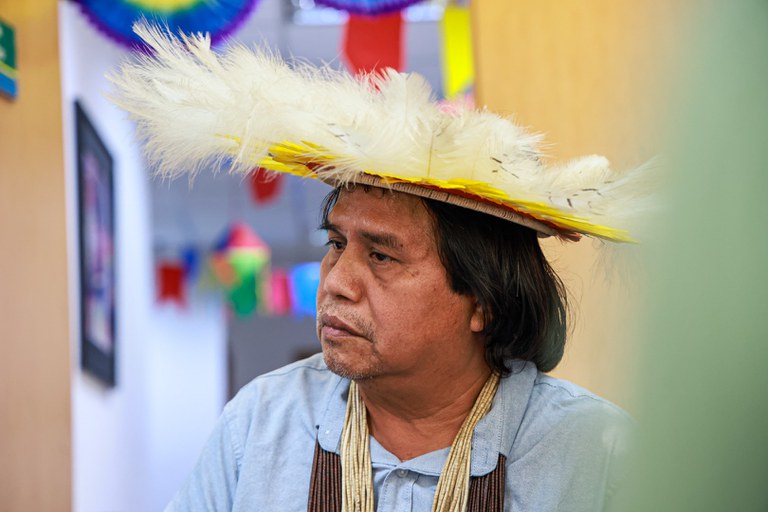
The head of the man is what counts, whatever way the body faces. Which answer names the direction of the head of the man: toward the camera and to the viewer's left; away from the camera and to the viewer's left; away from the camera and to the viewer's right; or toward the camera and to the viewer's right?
toward the camera and to the viewer's left

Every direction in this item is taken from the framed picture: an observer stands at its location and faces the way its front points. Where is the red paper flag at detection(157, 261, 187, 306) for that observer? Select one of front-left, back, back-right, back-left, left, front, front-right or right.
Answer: left

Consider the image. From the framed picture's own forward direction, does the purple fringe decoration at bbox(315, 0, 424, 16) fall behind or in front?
in front

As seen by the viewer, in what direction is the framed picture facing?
to the viewer's right

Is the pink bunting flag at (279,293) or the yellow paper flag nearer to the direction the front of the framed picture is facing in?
the yellow paper flag

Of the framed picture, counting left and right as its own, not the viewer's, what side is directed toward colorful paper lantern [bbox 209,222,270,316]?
left
